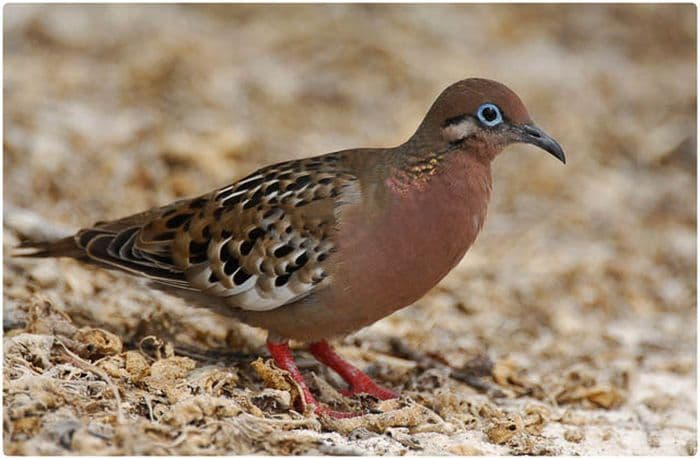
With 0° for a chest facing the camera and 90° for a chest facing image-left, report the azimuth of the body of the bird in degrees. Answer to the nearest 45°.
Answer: approximately 270°
